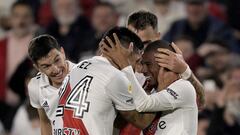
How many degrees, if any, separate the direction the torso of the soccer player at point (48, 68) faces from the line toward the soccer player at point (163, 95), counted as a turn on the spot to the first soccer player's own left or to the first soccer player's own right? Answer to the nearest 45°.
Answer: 0° — they already face them

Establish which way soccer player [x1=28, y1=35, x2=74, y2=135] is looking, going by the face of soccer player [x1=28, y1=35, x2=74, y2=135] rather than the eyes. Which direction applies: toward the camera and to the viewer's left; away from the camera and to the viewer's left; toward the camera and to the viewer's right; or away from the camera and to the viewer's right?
toward the camera and to the viewer's right

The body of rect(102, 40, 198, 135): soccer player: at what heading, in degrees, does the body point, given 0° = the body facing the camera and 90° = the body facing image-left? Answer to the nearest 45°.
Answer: approximately 90°

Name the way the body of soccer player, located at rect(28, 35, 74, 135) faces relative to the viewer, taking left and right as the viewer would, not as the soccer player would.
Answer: facing the viewer and to the right of the viewer

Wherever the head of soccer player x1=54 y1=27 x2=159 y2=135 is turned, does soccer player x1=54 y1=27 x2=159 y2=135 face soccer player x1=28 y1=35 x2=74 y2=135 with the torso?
no

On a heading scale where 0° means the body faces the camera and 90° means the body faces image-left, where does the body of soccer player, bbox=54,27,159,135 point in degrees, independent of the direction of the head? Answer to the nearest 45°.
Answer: approximately 225°

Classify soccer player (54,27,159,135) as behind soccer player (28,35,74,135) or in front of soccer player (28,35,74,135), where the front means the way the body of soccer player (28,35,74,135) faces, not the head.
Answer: in front

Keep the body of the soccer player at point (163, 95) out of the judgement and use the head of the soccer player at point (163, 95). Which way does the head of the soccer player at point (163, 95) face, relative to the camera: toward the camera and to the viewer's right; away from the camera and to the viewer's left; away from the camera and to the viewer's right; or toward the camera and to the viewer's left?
toward the camera and to the viewer's left
